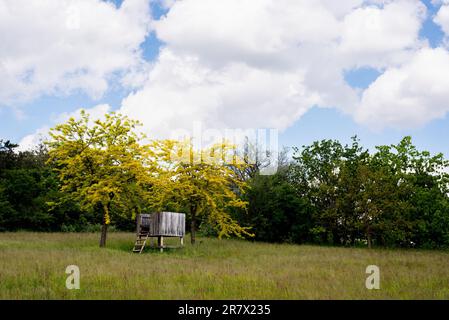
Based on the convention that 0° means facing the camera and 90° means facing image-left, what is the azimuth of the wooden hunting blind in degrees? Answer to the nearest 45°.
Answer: approximately 45°
